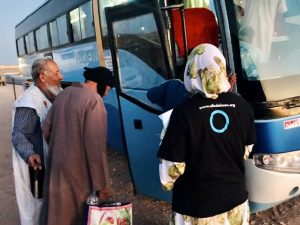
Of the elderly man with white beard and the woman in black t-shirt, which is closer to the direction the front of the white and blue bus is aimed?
the woman in black t-shirt

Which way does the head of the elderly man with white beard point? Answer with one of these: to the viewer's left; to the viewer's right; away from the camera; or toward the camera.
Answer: to the viewer's right

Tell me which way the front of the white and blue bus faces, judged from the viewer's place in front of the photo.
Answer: facing the viewer and to the right of the viewer

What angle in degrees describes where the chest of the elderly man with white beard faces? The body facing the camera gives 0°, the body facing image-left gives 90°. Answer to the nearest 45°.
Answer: approximately 270°

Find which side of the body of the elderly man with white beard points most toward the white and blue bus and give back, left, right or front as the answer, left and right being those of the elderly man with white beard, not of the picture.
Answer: front

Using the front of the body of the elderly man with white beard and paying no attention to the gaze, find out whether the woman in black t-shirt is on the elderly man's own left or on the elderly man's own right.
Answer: on the elderly man's own right

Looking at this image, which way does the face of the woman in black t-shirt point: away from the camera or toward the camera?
away from the camera

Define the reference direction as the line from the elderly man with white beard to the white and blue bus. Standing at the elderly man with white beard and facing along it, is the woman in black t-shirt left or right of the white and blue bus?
right

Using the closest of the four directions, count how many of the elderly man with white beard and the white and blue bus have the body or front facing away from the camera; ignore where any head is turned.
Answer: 0

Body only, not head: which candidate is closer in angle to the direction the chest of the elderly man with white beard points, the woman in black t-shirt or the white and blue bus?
the woman in black t-shirt
